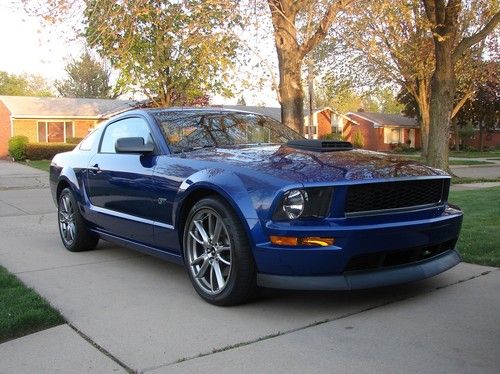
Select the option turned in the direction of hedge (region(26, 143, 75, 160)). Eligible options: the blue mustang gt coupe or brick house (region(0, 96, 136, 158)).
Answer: the brick house

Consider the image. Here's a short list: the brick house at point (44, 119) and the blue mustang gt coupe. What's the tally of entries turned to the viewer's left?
0

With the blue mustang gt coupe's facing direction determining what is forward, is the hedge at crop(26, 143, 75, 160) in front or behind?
behind

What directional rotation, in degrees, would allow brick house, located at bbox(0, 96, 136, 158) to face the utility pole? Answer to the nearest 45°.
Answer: approximately 45° to its left

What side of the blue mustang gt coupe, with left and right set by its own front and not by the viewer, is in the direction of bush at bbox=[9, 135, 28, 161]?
back

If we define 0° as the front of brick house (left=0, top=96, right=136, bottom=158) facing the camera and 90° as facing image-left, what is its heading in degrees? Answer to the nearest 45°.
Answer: approximately 0°

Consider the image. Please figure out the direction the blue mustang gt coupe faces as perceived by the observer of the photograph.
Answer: facing the viewer and to the right of the viewer

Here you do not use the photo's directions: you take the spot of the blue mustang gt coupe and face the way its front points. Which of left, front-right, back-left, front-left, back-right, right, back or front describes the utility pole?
back-left

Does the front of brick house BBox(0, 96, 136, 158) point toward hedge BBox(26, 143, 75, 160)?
yes

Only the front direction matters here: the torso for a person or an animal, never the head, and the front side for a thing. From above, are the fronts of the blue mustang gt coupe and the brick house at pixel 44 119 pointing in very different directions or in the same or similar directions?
same or similar directions

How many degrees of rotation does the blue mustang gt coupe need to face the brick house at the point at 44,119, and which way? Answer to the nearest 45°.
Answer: approximately 180°

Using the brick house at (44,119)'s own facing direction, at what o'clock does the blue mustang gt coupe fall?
The blue mustang gt coupe is roughly at 12 o'clock from the brick house.

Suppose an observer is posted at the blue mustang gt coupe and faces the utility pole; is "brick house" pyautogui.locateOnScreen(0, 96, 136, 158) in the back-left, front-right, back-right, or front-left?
front-left
